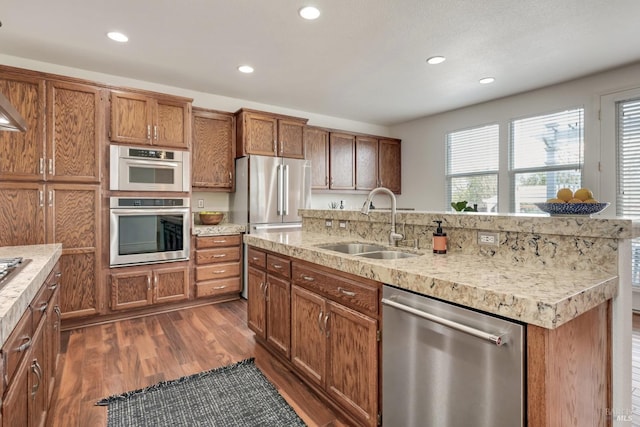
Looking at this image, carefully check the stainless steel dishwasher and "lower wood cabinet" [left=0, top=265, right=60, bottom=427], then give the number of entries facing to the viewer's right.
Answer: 1

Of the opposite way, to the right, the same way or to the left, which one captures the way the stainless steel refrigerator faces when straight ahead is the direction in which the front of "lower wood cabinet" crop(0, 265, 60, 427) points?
to the right

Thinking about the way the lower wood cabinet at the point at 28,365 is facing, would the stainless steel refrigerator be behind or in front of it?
in front

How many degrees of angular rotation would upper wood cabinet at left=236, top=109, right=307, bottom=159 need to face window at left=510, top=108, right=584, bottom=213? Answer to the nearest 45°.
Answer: approximately 45° to its left

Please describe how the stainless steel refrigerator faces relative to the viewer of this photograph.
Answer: facing the viewer and to the right of the viewer

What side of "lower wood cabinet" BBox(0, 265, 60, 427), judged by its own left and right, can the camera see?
right

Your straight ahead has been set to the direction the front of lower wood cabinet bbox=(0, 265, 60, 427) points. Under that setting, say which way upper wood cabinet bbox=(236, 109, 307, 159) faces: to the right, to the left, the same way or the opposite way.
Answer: to the right

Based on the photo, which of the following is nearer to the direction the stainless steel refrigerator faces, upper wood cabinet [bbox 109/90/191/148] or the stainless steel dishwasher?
the stainless steel dishwasher

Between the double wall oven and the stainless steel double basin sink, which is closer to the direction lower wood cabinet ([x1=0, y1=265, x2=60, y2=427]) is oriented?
the stainless steel double basin sink

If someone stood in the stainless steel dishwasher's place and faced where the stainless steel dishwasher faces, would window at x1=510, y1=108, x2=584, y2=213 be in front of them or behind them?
behind

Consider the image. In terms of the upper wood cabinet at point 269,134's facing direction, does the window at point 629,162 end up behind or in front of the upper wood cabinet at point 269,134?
in front

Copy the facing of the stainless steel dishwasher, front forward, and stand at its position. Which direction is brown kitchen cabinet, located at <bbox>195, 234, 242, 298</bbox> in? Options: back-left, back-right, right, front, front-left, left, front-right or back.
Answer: right

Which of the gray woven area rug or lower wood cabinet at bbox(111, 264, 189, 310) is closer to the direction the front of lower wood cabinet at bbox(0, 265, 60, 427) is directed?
the gray woven area rug

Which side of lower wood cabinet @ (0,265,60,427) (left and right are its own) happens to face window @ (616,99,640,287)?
front

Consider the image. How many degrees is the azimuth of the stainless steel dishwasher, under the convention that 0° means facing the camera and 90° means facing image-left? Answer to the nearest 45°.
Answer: approximately 45°
